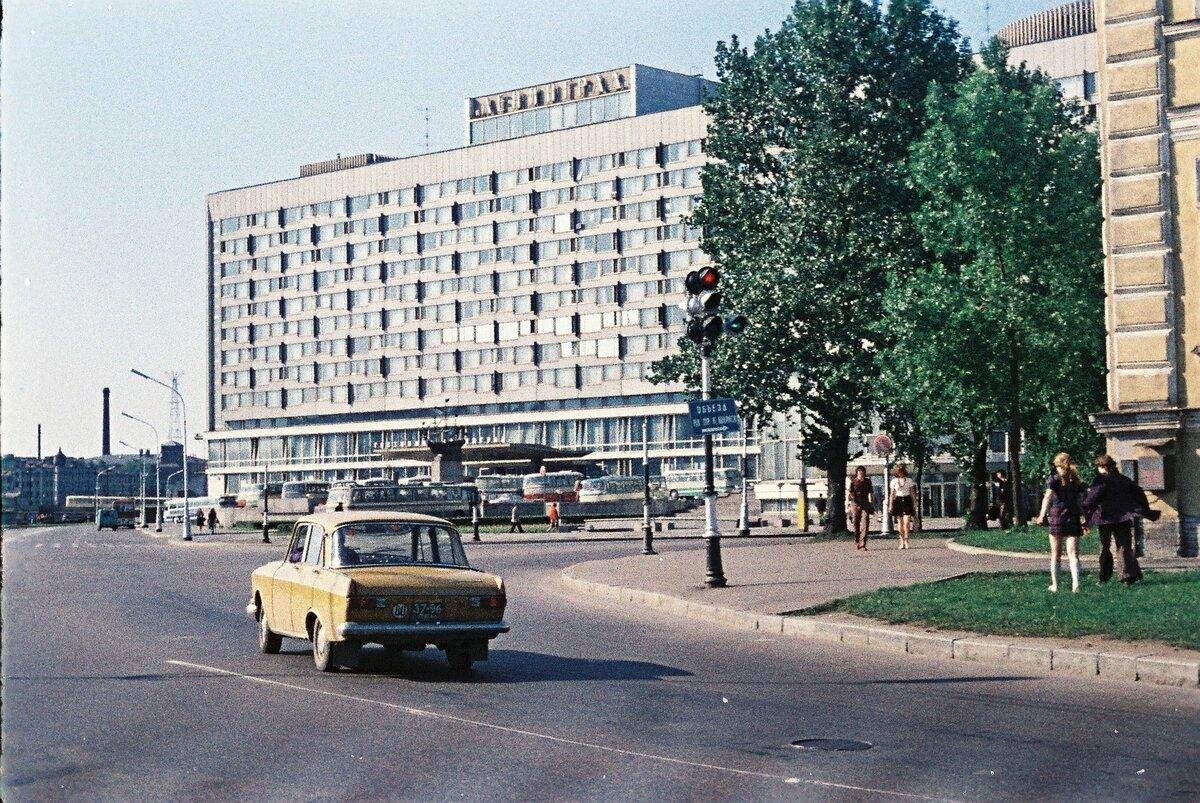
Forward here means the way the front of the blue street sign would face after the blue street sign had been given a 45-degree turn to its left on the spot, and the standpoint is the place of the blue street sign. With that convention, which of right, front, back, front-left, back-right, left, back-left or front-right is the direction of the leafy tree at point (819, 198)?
back-left

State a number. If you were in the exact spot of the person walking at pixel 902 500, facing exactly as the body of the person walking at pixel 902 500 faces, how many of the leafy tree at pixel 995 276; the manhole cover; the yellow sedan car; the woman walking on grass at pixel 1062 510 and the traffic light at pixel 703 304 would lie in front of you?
4

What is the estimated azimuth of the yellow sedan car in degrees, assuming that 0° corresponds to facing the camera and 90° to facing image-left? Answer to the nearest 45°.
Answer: approximately 135°

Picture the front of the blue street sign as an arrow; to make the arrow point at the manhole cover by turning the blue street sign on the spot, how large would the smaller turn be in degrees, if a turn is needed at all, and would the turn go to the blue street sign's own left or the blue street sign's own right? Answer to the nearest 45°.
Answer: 0° — it already faces it

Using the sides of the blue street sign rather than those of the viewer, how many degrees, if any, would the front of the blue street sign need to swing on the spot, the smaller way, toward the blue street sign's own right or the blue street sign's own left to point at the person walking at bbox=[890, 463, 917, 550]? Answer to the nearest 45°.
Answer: approximately 180°

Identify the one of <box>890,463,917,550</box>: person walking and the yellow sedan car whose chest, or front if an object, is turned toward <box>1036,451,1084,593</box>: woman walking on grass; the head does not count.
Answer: the person walking

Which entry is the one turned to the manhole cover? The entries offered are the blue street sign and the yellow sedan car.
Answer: the blue street sign

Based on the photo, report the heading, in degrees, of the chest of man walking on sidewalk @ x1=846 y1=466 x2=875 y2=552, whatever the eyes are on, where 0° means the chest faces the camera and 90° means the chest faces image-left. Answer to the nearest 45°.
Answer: approximately 0°

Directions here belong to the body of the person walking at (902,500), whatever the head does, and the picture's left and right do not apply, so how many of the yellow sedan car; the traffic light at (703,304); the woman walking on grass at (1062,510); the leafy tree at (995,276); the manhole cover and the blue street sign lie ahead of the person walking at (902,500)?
5

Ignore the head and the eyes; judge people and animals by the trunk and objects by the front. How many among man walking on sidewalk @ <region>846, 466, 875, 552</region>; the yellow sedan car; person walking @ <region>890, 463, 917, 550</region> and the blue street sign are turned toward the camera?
3
